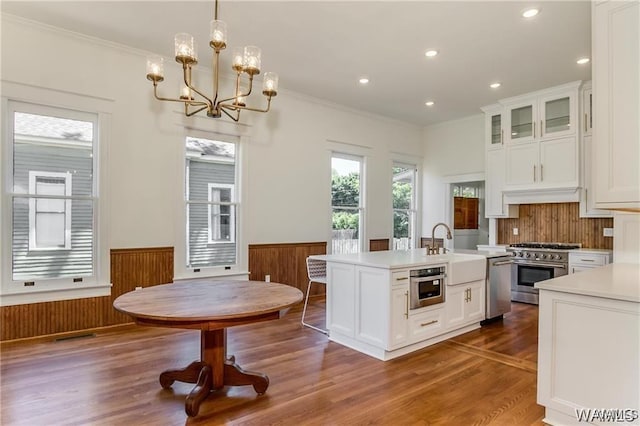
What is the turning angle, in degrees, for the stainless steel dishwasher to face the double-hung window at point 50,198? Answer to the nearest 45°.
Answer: approximately 90° to its right

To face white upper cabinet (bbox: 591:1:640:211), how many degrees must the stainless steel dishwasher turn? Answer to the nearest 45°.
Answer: approximately 45° to its right

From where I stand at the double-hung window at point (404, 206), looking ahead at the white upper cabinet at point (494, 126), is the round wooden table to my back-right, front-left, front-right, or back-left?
front-right

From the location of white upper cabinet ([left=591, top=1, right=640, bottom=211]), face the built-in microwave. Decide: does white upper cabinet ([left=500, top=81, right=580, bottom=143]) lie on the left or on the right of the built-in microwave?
right

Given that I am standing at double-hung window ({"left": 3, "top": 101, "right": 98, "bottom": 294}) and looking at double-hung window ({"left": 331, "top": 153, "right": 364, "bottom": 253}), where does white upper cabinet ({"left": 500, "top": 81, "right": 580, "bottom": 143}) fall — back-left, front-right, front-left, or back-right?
front-right

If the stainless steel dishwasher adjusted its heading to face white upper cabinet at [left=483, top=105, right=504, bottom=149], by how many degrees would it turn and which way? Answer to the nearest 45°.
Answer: approximately 135° to its left

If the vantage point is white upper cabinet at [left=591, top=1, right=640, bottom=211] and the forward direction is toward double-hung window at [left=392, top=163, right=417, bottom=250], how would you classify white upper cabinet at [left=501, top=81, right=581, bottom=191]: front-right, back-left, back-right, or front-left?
front-right

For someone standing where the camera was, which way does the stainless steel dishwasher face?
facing the viewer and to the right of the viewer
